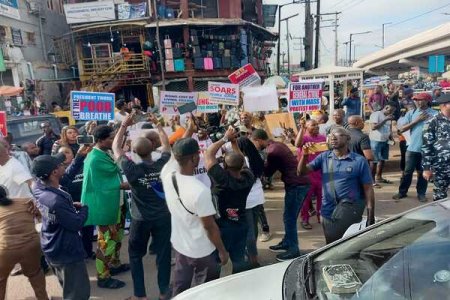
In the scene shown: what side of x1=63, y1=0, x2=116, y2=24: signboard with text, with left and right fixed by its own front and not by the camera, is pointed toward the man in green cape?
front

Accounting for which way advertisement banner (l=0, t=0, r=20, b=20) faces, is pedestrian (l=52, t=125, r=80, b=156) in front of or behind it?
in front

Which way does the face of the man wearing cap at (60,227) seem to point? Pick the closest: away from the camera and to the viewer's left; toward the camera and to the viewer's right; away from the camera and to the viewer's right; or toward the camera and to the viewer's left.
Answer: away from the camera and to the viewer's right

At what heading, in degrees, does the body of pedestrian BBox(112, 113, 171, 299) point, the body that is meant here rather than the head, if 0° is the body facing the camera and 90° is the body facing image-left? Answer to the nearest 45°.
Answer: approximately 180°

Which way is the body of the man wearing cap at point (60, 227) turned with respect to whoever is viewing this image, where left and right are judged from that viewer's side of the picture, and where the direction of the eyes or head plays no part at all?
facing away from the viewer and to the right of the viewer

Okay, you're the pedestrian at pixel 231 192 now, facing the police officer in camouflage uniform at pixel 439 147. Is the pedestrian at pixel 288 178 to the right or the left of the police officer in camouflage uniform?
left

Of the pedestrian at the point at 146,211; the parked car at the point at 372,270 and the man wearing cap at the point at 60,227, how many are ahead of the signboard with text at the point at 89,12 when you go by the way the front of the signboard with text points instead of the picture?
3

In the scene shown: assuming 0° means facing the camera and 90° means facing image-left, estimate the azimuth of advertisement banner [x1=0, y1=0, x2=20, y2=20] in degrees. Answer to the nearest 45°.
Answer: approximately 315°
